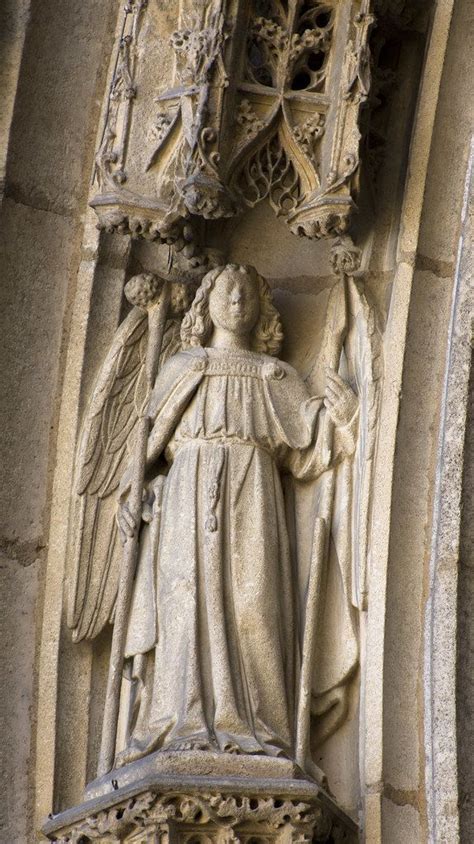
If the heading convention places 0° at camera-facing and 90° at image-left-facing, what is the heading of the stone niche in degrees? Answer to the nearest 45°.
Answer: approximately 0°

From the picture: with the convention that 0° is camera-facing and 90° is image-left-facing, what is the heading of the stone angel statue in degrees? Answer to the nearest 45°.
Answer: approximately 0°
